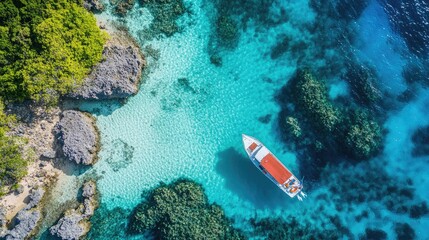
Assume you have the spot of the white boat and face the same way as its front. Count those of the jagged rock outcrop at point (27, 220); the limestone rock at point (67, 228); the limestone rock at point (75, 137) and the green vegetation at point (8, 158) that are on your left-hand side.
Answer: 4

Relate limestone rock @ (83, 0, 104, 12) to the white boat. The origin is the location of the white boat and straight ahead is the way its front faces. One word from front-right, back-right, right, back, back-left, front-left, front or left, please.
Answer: front-left

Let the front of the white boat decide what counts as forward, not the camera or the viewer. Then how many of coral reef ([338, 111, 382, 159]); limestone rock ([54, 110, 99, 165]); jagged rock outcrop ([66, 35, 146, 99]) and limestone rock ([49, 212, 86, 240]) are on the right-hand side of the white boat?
1

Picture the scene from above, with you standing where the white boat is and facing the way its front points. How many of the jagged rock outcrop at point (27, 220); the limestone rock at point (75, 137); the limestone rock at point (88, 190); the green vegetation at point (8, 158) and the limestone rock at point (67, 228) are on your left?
5

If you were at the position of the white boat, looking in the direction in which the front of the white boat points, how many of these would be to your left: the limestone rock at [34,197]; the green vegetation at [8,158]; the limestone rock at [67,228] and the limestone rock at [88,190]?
4

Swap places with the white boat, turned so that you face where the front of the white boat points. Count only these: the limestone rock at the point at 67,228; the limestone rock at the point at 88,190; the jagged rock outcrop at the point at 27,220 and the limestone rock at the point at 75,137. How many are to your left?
4

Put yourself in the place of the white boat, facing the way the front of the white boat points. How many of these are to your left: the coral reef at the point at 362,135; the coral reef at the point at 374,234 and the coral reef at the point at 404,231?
0

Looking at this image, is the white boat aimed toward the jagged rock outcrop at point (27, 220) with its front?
no

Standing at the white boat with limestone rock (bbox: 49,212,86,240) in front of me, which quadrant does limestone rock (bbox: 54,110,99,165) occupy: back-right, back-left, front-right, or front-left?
front-right

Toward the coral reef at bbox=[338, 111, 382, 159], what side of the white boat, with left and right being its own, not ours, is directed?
right

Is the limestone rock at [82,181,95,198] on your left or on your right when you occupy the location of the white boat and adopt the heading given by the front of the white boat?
on your left

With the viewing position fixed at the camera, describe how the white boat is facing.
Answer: facing away from the viewer and to the left of the viewer

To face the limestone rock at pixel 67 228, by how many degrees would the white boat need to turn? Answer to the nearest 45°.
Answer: approximately 90° to its left

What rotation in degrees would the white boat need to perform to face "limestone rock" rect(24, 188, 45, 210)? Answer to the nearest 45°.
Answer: approximately 90° to its left

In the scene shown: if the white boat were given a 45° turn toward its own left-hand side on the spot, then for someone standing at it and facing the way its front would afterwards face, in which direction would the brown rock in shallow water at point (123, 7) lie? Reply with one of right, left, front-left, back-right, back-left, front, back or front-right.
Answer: front

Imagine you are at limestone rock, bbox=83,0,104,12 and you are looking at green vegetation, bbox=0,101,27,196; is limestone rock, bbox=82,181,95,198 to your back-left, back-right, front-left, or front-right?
front-left

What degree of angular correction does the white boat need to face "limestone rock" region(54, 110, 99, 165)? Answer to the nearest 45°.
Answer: approximately 90° to its left

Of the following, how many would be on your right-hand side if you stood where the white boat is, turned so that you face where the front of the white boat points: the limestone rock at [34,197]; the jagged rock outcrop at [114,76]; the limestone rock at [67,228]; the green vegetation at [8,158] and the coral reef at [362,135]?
1
